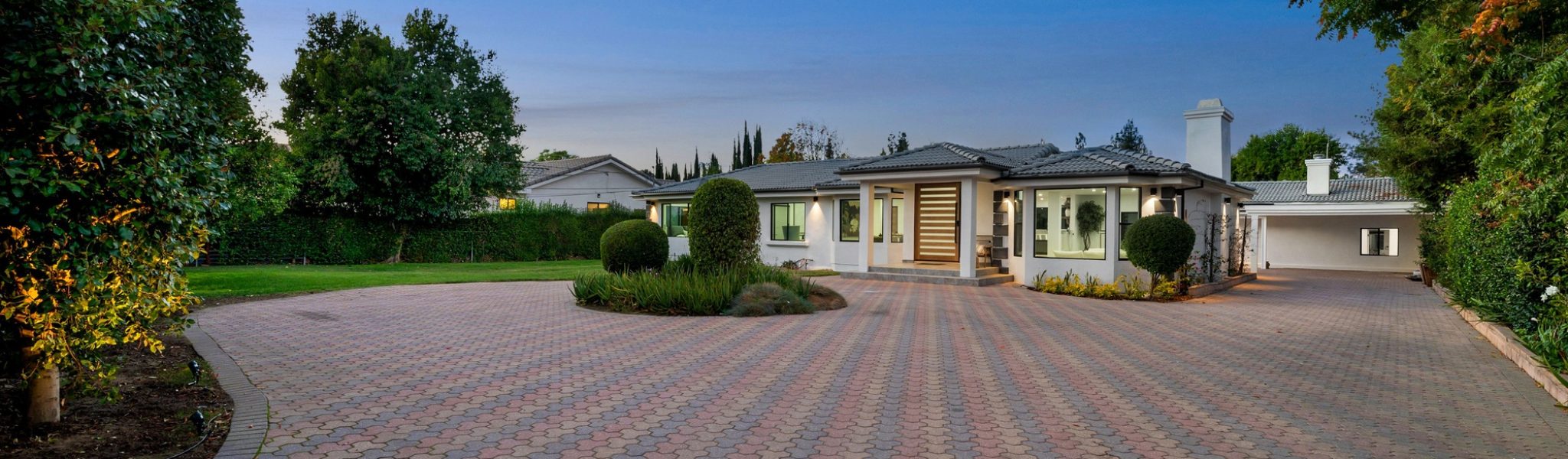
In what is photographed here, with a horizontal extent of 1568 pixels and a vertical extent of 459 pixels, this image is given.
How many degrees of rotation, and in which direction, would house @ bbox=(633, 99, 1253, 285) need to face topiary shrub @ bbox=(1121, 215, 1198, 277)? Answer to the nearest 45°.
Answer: approximately 90° to its left

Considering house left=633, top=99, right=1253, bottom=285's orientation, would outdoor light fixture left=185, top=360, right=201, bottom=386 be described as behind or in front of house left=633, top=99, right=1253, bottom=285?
in front

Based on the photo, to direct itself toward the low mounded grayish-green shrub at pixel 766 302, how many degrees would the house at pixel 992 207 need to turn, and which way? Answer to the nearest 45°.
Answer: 0° — it already faces it

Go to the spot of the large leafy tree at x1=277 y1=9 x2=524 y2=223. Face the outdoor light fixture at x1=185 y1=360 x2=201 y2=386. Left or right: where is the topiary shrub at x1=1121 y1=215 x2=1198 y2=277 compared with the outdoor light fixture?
left

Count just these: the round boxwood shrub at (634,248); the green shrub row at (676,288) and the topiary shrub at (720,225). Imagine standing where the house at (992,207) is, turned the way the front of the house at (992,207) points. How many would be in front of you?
3

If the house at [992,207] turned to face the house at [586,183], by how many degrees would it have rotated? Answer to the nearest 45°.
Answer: approximately 90° to its right

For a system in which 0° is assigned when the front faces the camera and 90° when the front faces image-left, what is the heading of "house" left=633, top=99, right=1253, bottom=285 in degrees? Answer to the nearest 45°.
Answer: approximately 45°

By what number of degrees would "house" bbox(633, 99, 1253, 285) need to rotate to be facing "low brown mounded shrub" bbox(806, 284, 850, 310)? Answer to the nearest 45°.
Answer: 0° — it already faces it

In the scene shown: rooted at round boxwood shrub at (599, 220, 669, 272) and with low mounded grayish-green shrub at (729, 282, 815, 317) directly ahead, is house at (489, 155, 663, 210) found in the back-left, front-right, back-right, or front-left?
back-left

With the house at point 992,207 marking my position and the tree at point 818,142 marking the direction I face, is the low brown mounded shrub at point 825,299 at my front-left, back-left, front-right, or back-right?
back-left

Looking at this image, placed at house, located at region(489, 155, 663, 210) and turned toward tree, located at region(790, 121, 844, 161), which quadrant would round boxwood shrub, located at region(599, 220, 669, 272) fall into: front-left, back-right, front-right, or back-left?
back-right

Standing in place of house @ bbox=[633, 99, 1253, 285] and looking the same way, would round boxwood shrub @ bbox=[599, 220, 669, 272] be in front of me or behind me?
in front

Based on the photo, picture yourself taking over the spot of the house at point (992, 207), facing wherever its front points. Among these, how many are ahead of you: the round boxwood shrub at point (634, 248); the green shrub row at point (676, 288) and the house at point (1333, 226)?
2

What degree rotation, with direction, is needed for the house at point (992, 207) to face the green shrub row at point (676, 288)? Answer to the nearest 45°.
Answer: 0° — it already faces it
